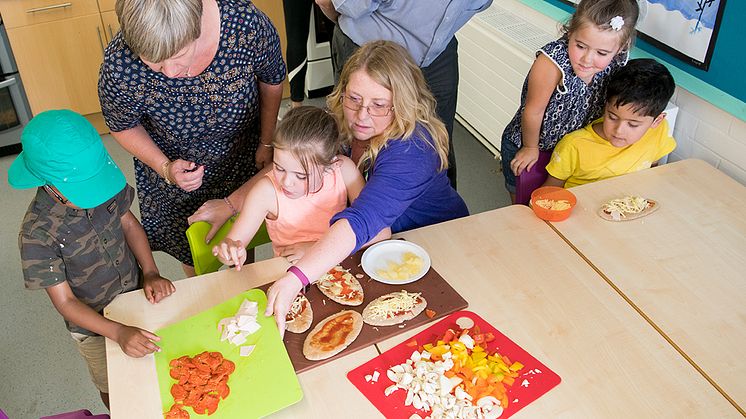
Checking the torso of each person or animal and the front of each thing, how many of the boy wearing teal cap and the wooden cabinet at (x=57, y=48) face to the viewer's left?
0

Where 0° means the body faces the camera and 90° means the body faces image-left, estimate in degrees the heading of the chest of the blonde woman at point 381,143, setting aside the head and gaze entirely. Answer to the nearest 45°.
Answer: approximately 45°

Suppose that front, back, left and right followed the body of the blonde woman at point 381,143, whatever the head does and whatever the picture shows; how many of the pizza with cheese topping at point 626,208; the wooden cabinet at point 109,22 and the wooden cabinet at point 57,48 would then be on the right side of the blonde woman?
2

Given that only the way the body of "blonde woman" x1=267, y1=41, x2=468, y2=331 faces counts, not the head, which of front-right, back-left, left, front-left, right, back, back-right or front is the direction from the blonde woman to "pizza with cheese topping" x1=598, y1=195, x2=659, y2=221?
back-left

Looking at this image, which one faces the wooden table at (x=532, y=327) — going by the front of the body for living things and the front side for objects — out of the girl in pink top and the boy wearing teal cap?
the boy wearing teal cap

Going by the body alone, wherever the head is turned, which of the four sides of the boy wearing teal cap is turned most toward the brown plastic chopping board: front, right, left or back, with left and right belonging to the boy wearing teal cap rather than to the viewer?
front

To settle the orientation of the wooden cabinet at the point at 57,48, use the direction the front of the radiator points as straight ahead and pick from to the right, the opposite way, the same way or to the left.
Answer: to the left

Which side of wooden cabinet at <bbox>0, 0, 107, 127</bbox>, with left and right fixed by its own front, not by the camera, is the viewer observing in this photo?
front

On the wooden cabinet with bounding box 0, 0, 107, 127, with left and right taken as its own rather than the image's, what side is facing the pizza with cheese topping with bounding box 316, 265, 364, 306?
front

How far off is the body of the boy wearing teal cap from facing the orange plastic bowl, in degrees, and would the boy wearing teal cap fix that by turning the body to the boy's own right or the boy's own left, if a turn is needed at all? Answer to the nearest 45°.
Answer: approximately 45° to the boy's own left

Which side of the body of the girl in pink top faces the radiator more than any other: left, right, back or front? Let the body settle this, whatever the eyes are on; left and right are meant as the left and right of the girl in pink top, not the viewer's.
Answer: back

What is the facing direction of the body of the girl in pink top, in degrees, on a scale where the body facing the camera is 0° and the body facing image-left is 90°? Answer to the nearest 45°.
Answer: approximately 45°

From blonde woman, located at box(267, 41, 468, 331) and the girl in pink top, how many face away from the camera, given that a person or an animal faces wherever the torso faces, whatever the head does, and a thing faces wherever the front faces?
0

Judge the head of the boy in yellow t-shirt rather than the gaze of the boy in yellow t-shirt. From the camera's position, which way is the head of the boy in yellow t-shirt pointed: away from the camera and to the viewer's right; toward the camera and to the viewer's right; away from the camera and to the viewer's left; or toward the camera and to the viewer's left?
toward the camera and to the viewer's left

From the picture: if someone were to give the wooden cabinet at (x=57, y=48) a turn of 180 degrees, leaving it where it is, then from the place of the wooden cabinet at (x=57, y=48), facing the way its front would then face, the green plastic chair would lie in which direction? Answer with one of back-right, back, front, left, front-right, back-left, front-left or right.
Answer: back

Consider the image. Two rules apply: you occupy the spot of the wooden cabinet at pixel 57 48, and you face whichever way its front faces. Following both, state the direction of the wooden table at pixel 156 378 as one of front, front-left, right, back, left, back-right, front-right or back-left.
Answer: front
